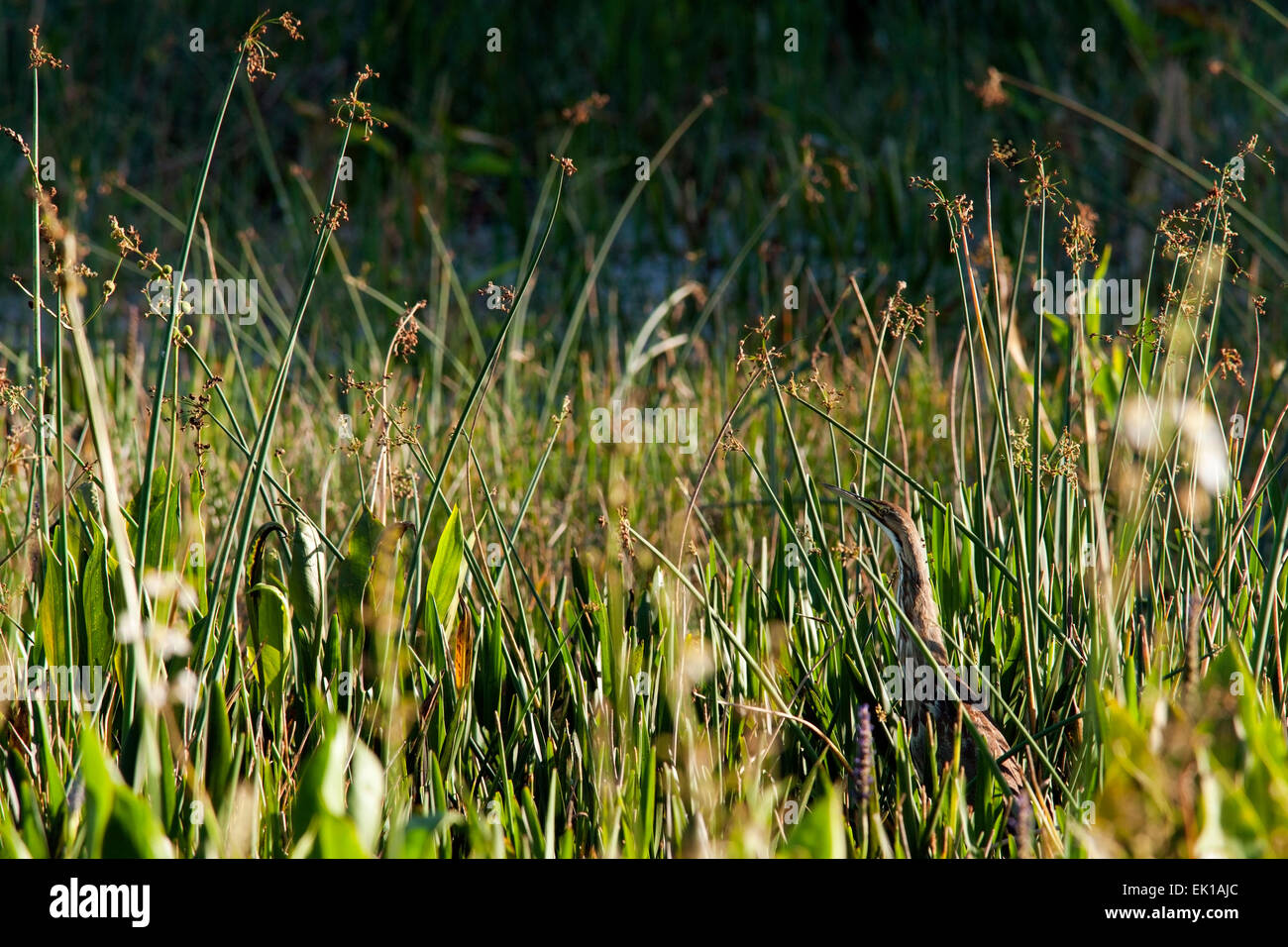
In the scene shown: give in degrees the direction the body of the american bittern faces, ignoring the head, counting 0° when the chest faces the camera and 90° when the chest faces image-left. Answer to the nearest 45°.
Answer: approximately 90°
